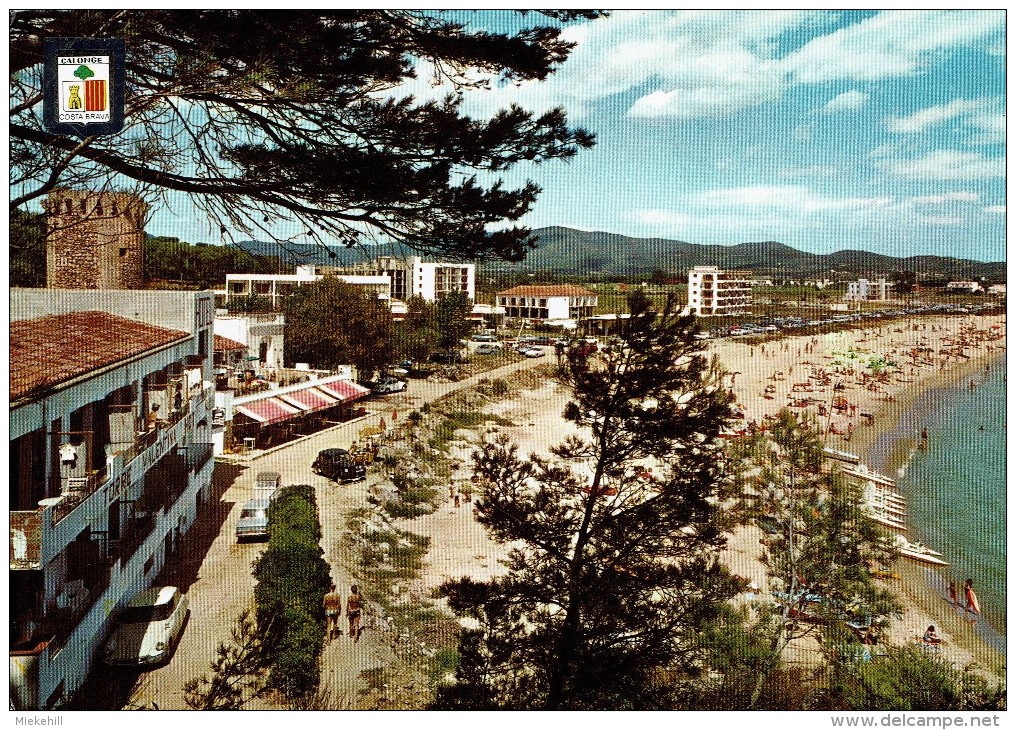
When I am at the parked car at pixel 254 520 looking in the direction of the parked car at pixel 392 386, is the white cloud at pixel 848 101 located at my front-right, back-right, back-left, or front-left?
front-right

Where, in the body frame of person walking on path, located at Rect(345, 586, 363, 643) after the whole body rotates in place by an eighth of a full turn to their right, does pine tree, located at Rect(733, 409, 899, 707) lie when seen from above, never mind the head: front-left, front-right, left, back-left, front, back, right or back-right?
front-right

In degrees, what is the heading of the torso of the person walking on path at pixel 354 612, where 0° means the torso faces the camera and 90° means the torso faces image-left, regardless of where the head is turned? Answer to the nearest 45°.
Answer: approximately 180°

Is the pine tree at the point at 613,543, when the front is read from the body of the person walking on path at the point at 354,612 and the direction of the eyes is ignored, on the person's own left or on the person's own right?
on the person's own right

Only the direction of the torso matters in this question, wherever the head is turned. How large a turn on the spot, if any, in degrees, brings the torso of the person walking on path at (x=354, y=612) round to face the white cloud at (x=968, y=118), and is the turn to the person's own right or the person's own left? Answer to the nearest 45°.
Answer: approximately 90° to the person's own right

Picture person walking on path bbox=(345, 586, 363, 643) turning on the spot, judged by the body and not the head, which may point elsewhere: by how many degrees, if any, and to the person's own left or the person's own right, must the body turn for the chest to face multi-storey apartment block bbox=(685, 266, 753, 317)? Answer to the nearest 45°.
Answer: approximately 90° to the person's own right

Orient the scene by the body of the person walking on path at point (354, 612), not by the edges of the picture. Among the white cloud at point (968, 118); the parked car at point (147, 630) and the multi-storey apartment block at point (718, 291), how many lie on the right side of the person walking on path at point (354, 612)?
2

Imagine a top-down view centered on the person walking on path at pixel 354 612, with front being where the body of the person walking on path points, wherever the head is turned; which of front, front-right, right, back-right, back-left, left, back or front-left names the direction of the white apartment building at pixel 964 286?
right

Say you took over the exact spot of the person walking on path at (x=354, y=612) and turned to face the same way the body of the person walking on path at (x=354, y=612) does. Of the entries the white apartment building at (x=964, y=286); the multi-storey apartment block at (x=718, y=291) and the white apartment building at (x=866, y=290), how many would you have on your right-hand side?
3
